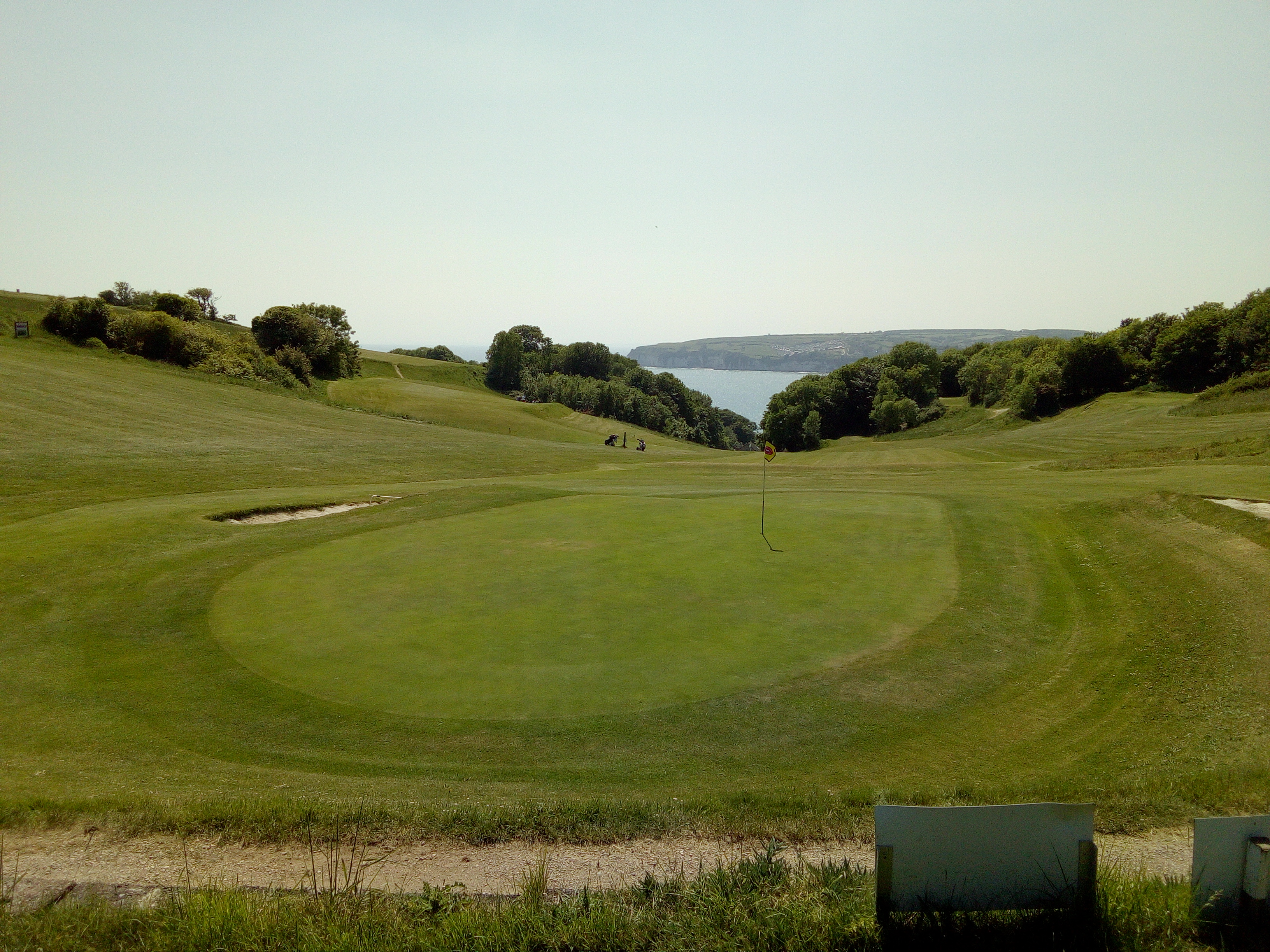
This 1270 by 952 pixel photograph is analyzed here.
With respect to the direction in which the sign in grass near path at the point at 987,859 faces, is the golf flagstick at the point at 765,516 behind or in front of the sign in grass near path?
in front

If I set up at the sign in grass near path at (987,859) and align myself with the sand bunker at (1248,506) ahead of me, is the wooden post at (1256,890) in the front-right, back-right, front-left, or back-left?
front-right

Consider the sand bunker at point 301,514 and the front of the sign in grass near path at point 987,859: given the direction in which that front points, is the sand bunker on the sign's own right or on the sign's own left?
on the sign's own left

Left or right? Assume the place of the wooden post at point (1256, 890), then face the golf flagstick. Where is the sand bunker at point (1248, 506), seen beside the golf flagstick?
right

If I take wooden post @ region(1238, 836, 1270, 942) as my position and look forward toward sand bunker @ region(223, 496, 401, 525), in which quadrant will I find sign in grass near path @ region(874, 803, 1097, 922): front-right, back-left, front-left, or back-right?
front-left

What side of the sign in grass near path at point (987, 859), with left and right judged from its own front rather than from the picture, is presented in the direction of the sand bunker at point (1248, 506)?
front
